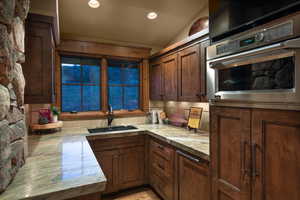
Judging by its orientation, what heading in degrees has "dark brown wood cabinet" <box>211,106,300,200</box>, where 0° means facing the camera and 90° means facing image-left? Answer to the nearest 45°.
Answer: approximately 45°

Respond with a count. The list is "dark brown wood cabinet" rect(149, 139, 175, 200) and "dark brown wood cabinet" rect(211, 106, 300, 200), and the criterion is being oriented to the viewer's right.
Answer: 0

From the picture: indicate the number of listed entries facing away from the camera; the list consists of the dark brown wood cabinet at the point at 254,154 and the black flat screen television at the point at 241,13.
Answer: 0

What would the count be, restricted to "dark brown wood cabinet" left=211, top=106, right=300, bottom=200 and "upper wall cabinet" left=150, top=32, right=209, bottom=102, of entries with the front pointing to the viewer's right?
0

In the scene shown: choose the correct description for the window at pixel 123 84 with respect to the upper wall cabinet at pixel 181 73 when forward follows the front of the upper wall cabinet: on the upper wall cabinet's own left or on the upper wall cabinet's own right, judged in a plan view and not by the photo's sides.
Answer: on the upper wall cabinet's own right

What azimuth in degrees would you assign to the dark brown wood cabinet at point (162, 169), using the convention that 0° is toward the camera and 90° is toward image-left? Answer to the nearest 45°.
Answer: approximately 45°

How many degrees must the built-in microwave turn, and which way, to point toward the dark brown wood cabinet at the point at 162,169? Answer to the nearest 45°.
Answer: approximately 90° to its right

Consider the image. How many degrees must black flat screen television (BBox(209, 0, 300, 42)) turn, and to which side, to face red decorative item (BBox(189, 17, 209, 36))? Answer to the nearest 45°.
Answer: approximately 90° to its right
